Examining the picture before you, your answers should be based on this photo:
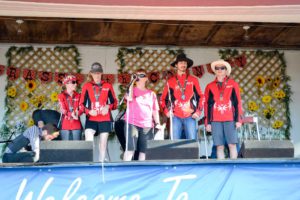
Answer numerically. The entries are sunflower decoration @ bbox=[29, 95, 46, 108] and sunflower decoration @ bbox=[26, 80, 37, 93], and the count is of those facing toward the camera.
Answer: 2

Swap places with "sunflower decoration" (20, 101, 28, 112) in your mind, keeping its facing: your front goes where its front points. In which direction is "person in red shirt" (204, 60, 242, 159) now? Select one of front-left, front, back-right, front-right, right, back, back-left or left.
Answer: front-left

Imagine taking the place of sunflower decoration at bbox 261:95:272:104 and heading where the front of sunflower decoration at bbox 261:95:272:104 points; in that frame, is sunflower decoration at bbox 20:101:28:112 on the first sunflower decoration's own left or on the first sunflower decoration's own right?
on the first sunflower decoration's own right

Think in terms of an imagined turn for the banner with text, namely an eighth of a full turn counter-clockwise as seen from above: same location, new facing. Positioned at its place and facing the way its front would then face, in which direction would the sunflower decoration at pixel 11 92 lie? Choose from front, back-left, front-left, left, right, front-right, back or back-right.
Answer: back

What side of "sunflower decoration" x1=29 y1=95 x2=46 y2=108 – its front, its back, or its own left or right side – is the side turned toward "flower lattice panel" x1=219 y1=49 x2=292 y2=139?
left

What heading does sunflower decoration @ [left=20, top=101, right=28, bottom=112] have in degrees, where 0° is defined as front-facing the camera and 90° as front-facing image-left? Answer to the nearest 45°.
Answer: approximately 0°

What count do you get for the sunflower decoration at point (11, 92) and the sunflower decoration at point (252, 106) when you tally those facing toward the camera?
2
